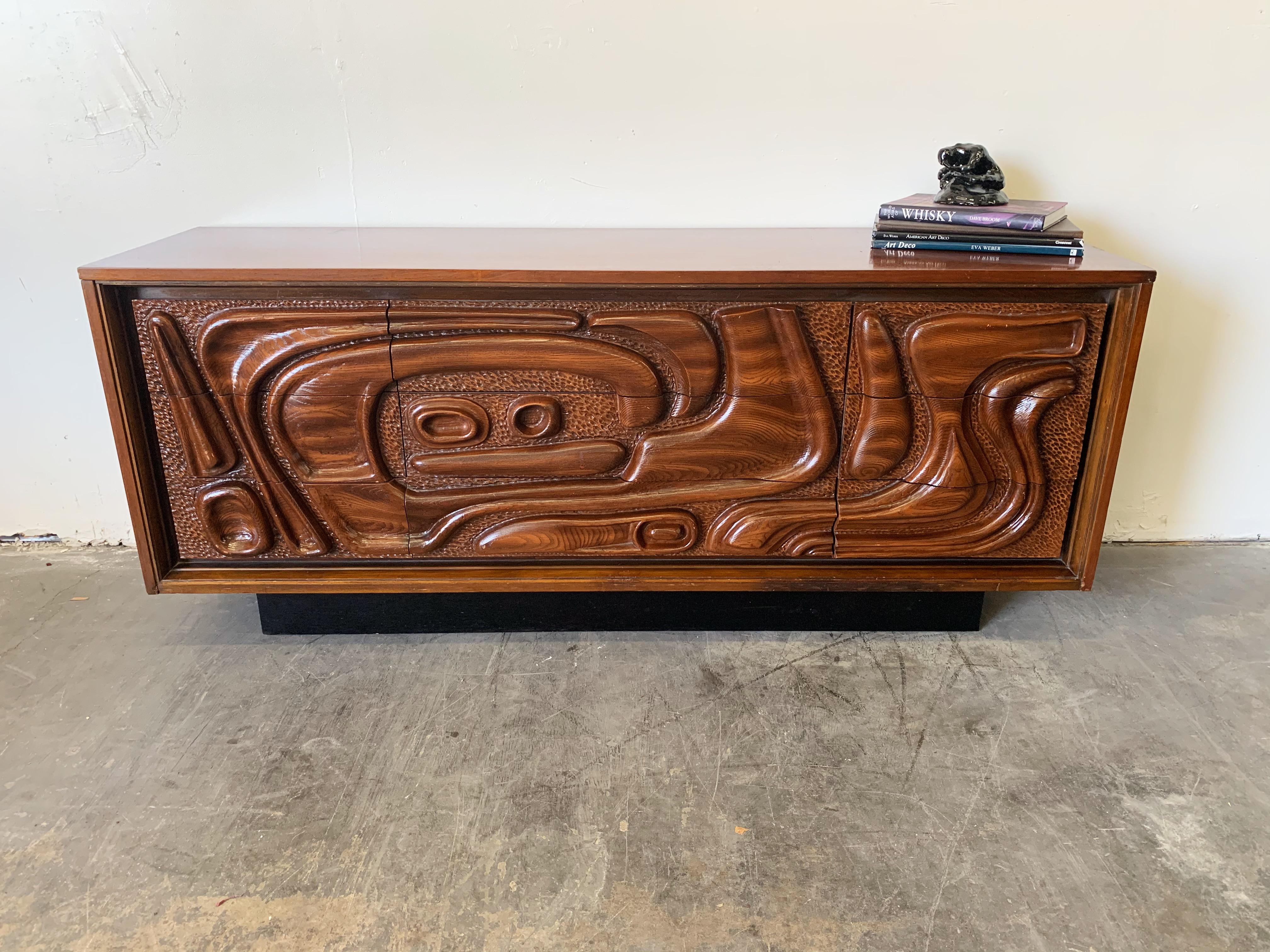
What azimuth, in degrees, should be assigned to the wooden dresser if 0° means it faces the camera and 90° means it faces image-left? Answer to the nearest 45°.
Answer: approximately 0°
